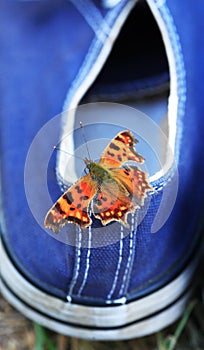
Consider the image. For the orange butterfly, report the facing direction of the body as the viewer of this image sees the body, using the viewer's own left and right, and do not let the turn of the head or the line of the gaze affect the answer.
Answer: facing away from the viewer and to the left of the viewer
